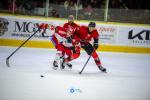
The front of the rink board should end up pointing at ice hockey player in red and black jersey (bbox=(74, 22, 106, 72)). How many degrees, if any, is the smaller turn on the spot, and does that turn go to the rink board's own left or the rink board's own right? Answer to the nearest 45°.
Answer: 0° — it already faces them

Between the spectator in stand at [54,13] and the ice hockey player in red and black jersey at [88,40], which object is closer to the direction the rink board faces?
the ice hockey player in red and black jersey

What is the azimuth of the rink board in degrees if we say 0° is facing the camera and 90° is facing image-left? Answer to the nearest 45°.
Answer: approximately 0°
